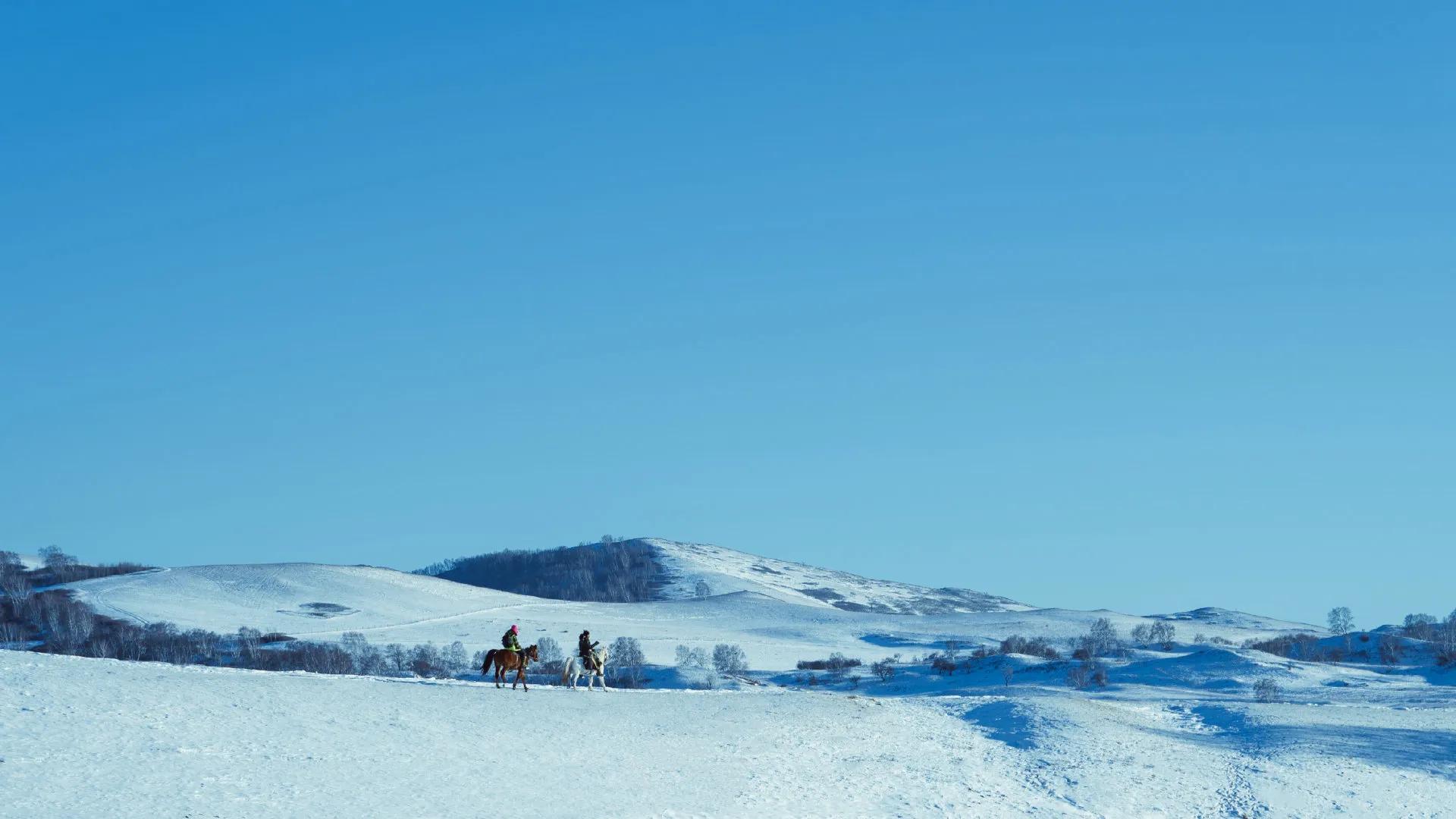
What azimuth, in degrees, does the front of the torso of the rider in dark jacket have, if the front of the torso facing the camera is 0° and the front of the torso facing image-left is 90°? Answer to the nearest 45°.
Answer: approximately 270°

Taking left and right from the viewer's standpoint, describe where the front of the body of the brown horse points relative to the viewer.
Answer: facing to the right of the viewer

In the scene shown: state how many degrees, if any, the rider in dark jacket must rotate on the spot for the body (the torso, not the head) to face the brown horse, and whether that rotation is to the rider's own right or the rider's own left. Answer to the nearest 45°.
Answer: approximately 135° to the rider's own right

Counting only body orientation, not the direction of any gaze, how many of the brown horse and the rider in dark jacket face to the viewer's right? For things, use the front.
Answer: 2

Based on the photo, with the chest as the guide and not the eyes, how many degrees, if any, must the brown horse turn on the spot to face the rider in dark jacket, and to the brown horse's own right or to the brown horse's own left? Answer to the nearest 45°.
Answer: approximately 45° to the brown horse's own left
